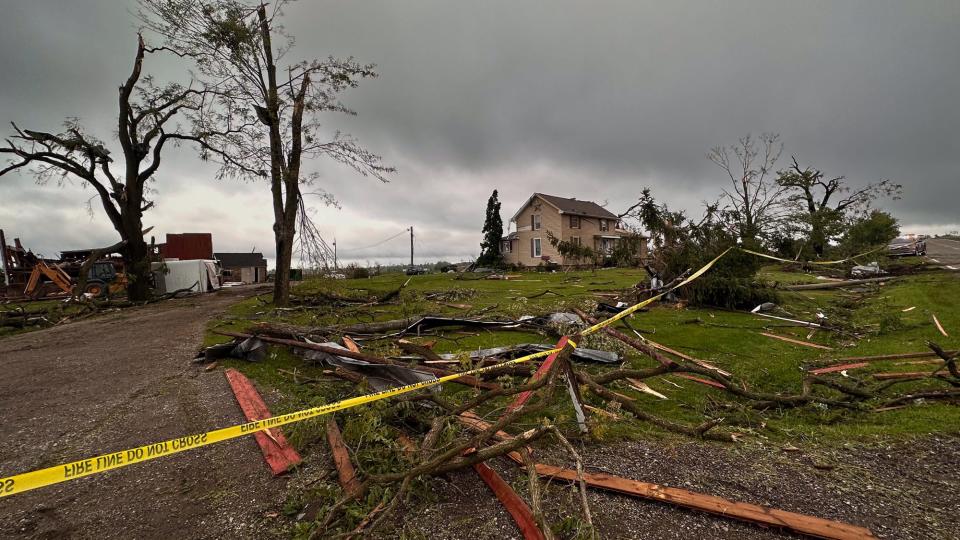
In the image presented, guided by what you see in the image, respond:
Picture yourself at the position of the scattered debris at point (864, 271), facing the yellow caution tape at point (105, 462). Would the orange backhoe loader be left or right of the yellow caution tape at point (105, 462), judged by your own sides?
right
